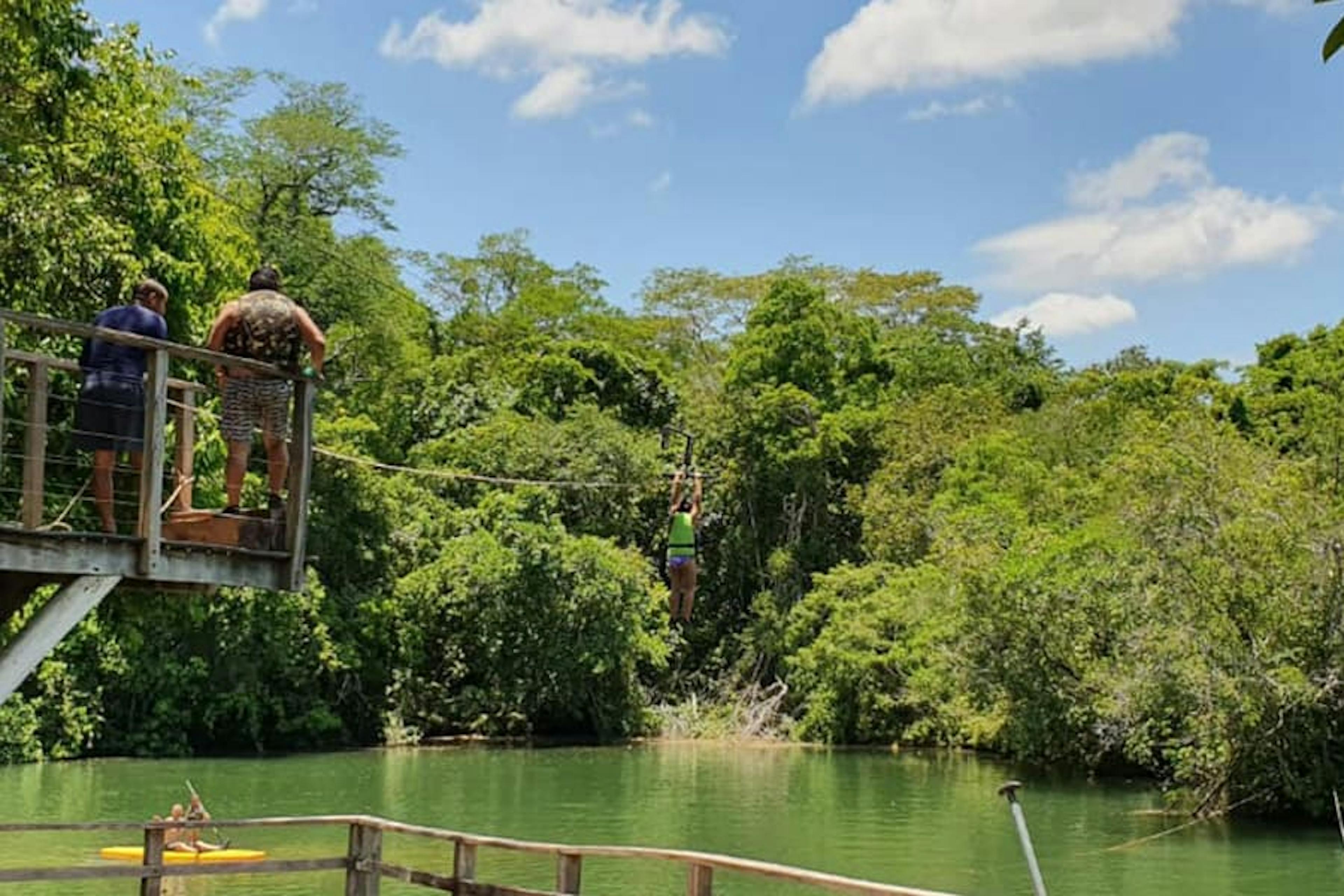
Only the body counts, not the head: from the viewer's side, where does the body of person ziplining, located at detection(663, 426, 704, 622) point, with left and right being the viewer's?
facing away from the viewer

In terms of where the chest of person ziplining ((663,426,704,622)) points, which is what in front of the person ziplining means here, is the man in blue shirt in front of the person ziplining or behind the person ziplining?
behind

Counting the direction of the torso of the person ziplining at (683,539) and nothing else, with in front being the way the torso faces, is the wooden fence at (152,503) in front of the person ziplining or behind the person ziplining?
behind

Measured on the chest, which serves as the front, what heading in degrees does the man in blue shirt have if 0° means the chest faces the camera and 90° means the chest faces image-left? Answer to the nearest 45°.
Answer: approximately 225°
